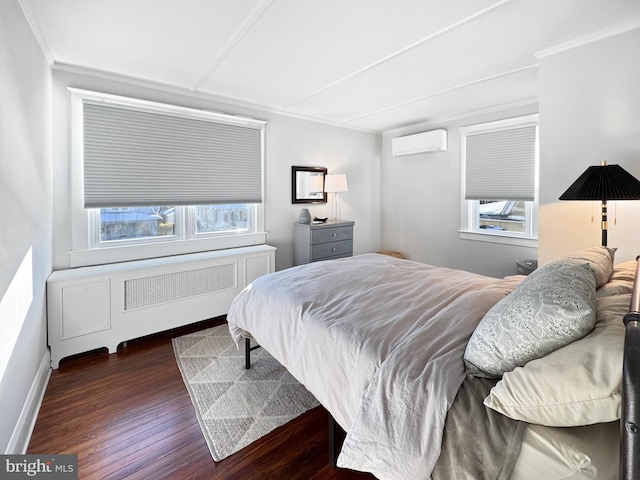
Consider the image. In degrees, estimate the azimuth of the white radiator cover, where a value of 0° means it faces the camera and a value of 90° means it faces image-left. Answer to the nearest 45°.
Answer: approximately 315°

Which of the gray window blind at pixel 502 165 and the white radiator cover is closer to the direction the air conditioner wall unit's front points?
the white radiator cover

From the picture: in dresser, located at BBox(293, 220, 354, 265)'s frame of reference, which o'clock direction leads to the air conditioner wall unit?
The air conditioner wall unit is roughly at 10 o'clock from the dresser.

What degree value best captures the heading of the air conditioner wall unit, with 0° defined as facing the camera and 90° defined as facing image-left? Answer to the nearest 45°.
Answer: approximately 45°

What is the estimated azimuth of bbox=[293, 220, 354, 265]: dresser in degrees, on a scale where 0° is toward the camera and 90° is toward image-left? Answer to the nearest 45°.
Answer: approximately 315°

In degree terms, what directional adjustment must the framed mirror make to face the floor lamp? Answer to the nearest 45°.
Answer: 0° — it already faces it

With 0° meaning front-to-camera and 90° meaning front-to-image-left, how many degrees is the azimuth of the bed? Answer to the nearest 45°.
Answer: approximately 135°

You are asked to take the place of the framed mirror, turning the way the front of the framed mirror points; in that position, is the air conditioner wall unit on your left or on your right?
on your left

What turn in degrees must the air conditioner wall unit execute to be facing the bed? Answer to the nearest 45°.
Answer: approximately 45° to its left

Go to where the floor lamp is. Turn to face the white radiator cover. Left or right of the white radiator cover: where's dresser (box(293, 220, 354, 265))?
right

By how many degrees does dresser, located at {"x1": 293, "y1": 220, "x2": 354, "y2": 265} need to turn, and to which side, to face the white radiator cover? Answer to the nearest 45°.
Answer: approximately 90° to its right

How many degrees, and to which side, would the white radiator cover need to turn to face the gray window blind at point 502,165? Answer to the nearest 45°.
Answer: approximately 45° to its left

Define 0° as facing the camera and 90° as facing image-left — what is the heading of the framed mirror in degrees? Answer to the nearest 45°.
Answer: approximately 315°
